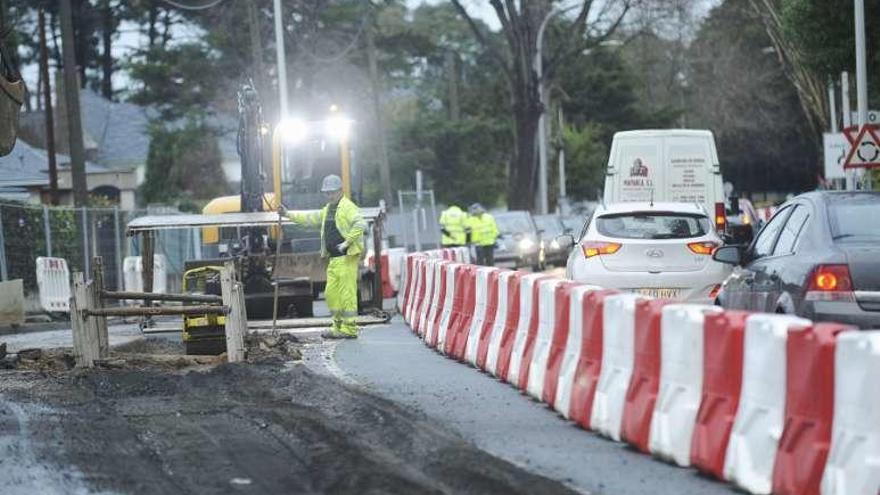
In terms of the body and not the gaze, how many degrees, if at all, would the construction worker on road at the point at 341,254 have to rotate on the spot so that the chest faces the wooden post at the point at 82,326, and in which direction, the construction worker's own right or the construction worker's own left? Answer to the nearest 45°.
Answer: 0° — they already face it

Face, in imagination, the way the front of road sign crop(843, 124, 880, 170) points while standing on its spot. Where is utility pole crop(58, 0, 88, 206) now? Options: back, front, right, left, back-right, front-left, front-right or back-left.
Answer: right

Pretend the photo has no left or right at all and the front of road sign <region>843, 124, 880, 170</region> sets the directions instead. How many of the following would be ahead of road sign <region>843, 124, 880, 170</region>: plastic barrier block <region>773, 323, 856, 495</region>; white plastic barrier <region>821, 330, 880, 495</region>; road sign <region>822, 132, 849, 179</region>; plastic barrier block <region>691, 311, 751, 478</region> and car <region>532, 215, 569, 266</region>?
3

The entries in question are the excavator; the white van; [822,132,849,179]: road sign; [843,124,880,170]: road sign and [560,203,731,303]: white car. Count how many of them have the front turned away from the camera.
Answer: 2

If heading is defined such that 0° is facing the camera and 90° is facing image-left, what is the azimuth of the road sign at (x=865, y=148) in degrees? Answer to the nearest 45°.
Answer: approximately 0°

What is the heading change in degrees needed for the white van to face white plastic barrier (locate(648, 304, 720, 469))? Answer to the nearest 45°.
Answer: approximately 180°

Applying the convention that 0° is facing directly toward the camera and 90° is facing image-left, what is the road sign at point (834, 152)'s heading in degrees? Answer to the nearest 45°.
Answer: approximately 0°

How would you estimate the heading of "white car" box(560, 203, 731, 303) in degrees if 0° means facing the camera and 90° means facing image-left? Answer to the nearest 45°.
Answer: approximately 180°

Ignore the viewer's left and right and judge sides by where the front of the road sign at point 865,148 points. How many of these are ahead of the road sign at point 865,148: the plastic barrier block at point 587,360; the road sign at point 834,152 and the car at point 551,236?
1

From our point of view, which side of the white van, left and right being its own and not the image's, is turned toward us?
back

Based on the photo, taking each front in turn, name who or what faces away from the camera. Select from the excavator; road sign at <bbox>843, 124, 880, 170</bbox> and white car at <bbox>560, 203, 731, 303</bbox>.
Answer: the white car

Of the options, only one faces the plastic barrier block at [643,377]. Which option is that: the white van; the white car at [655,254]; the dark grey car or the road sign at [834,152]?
the road sign

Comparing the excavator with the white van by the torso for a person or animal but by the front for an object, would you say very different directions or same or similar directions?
very different directions
